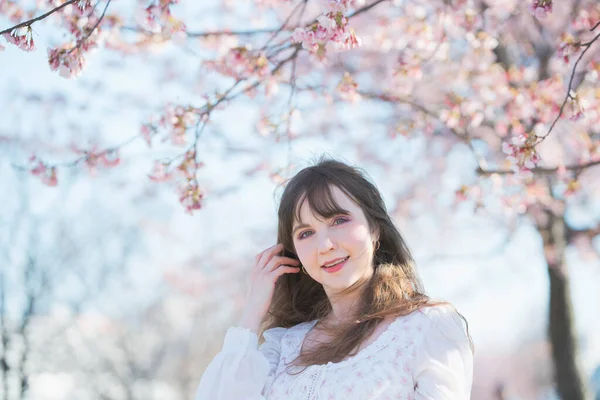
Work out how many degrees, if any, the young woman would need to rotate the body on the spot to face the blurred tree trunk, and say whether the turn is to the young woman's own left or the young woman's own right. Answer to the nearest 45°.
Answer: approximately 180°

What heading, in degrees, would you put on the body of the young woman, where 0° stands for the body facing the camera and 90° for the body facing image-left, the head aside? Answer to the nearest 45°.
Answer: approximately 45°
